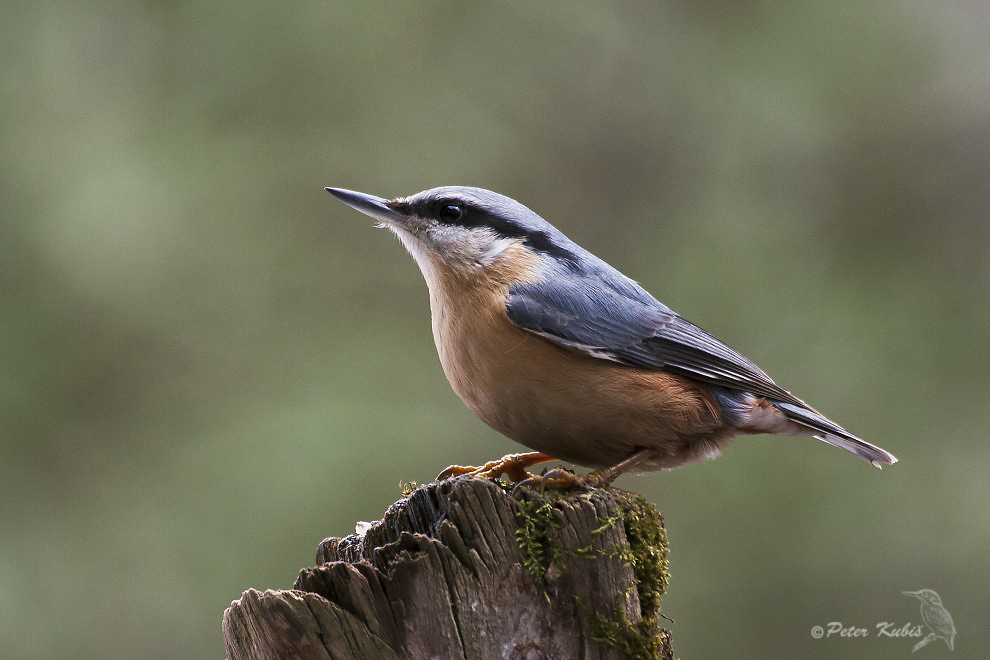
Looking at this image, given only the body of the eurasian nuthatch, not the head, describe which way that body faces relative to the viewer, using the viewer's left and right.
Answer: facing to the left of the viewer
